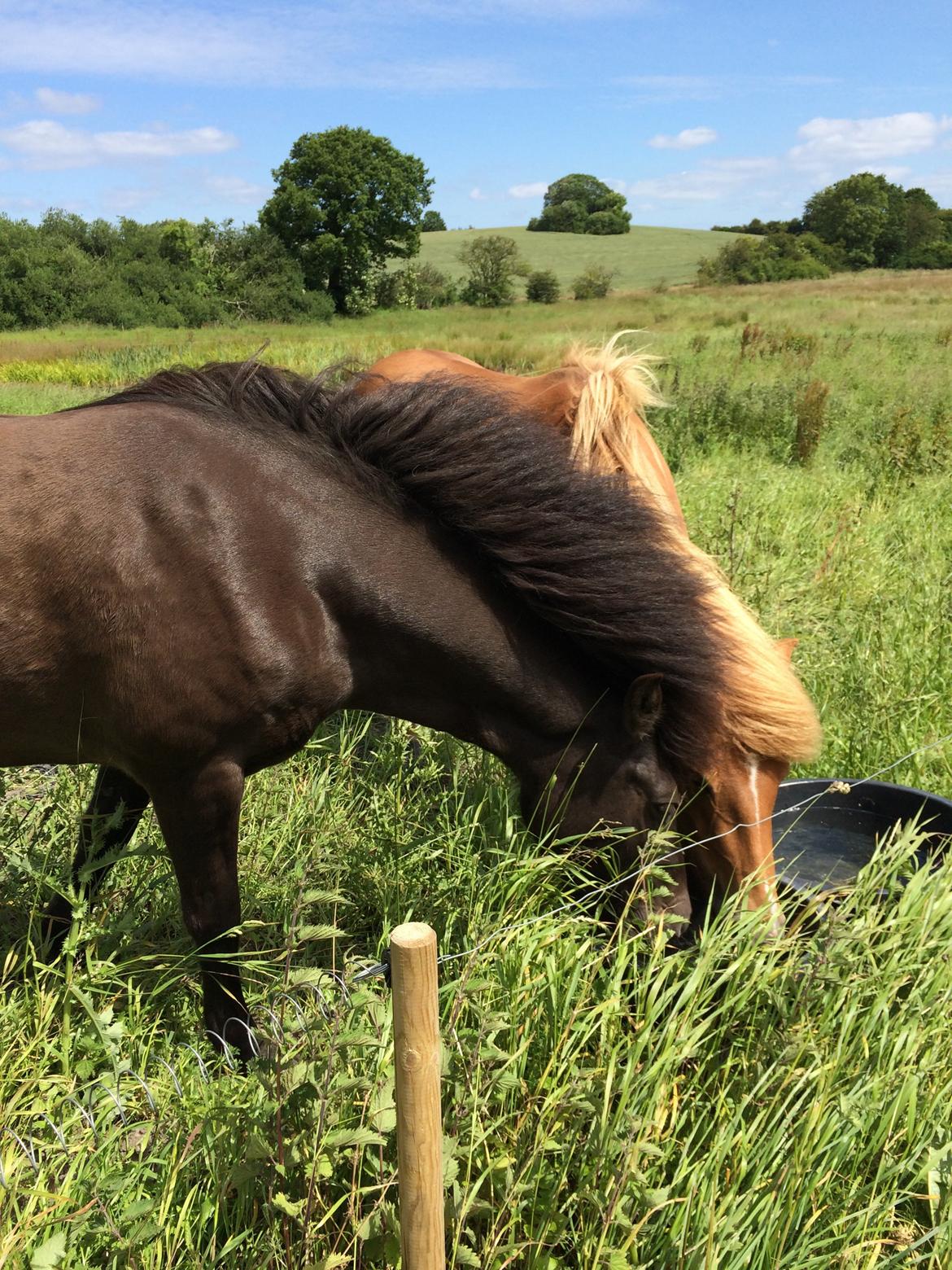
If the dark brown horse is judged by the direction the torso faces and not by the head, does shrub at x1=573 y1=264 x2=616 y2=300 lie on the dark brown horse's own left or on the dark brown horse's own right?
on the dark brown horse's own left

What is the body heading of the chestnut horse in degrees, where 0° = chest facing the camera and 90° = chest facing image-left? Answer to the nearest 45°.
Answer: approximately 315°

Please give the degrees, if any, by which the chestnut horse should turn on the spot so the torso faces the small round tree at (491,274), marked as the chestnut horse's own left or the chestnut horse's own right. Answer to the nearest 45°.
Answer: approximately 135° to the chestnut horse's own left

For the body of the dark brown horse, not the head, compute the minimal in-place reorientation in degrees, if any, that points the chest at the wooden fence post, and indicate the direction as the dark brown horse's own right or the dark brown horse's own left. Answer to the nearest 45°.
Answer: approximately 90° to the dark brown horse's own right

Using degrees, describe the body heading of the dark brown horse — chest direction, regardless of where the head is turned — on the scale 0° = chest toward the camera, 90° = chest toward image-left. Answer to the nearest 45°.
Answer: approximately 270°

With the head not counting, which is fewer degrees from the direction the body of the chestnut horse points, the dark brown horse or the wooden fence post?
the wooden fence post

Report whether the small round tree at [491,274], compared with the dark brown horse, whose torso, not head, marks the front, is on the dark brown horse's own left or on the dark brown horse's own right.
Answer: on the dark brown horse's own left
